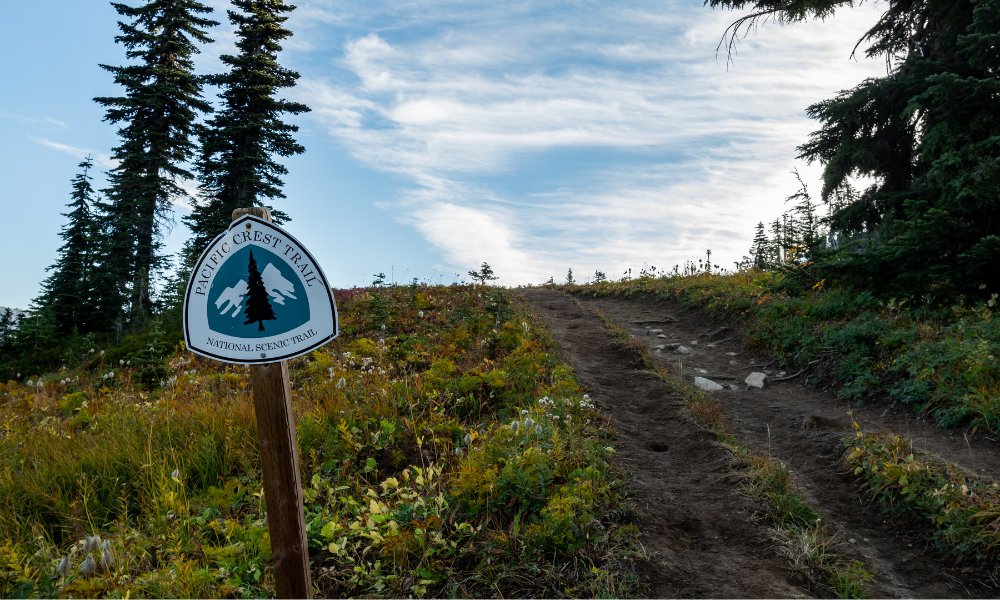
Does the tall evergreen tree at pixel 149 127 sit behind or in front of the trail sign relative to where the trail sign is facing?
behind

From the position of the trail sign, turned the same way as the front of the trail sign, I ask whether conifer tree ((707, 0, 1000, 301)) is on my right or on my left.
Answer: on my left

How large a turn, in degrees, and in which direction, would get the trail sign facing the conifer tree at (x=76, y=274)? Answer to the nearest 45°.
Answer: approximately 180°

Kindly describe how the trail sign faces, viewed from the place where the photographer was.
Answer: facing the viewer

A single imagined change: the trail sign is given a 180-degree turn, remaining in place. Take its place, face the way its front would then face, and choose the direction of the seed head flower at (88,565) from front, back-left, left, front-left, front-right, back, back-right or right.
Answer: front-left

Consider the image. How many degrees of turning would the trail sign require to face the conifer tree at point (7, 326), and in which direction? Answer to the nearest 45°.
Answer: approximately 180°

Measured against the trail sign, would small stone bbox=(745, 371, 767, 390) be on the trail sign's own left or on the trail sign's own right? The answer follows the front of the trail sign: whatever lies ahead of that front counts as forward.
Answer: on the trail sign's own left

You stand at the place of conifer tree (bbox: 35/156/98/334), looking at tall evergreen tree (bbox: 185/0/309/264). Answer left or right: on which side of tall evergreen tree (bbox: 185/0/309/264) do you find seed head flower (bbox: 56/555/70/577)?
right

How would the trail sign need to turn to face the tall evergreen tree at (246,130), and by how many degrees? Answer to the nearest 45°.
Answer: approximately 180°

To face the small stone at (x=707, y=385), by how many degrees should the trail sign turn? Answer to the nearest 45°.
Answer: approximately 135° to its left
